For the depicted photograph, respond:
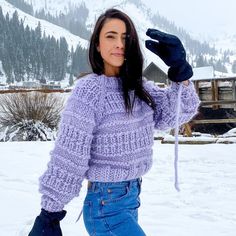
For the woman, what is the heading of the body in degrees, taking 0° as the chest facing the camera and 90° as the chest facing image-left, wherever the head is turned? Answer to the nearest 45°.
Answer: approximately 315°
